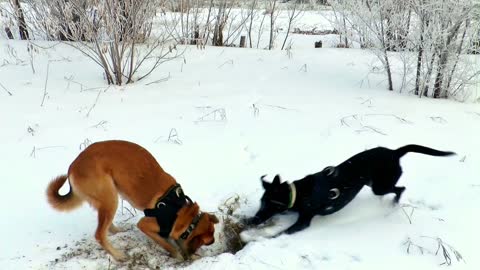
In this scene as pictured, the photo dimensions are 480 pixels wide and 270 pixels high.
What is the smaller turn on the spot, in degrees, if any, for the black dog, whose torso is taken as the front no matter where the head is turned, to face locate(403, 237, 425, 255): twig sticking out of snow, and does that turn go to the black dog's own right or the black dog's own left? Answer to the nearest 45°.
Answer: approximately 135° to the black dog's own left

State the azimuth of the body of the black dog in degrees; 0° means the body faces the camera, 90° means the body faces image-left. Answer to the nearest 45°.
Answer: approximately 90°

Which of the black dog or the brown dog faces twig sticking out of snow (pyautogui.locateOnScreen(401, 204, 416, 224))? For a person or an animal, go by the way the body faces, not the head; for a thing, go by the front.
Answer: the brown dog

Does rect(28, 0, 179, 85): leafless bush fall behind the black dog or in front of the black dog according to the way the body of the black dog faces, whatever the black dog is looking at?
in front

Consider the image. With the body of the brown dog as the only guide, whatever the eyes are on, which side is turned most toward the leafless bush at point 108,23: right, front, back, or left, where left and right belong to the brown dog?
left

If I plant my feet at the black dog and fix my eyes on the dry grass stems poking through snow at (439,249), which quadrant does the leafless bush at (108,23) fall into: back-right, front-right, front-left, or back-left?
back-left

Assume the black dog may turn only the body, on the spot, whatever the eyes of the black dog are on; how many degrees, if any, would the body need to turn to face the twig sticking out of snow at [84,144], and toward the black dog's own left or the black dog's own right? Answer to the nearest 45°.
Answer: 0° — it already faces it

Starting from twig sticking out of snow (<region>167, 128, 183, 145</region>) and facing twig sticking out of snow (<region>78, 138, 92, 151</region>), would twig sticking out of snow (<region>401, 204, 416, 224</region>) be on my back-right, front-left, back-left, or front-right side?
back-left

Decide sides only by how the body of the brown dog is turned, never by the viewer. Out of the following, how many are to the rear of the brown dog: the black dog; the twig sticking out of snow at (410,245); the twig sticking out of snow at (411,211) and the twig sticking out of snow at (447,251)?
0

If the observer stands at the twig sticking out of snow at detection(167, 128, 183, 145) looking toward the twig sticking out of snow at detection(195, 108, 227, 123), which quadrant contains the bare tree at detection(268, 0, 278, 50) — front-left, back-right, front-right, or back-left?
front-left

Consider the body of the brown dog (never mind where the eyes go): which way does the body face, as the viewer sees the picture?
to the viewer's right

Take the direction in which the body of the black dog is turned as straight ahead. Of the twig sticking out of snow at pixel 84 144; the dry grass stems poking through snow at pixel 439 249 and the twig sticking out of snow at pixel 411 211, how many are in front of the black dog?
1

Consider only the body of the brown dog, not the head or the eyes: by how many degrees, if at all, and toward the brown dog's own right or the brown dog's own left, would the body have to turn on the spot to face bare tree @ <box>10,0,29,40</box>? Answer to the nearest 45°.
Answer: approximately 90° to the brown dog's own left

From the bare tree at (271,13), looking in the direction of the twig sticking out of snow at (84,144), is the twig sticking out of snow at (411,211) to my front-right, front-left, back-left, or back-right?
front-left

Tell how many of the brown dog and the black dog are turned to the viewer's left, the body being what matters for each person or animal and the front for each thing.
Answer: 1

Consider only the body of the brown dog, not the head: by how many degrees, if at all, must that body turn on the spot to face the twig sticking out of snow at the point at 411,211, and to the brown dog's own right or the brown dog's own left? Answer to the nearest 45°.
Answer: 0° — it already faces it

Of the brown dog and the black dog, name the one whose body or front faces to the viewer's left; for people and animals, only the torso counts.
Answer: the black dog

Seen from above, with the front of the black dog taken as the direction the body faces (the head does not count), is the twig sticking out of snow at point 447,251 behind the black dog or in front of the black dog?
behind

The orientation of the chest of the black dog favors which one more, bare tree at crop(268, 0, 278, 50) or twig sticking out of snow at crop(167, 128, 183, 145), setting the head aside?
the twig sticking out of snow

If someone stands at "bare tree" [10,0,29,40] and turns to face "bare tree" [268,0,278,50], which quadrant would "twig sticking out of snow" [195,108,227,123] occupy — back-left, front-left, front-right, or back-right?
front-right
